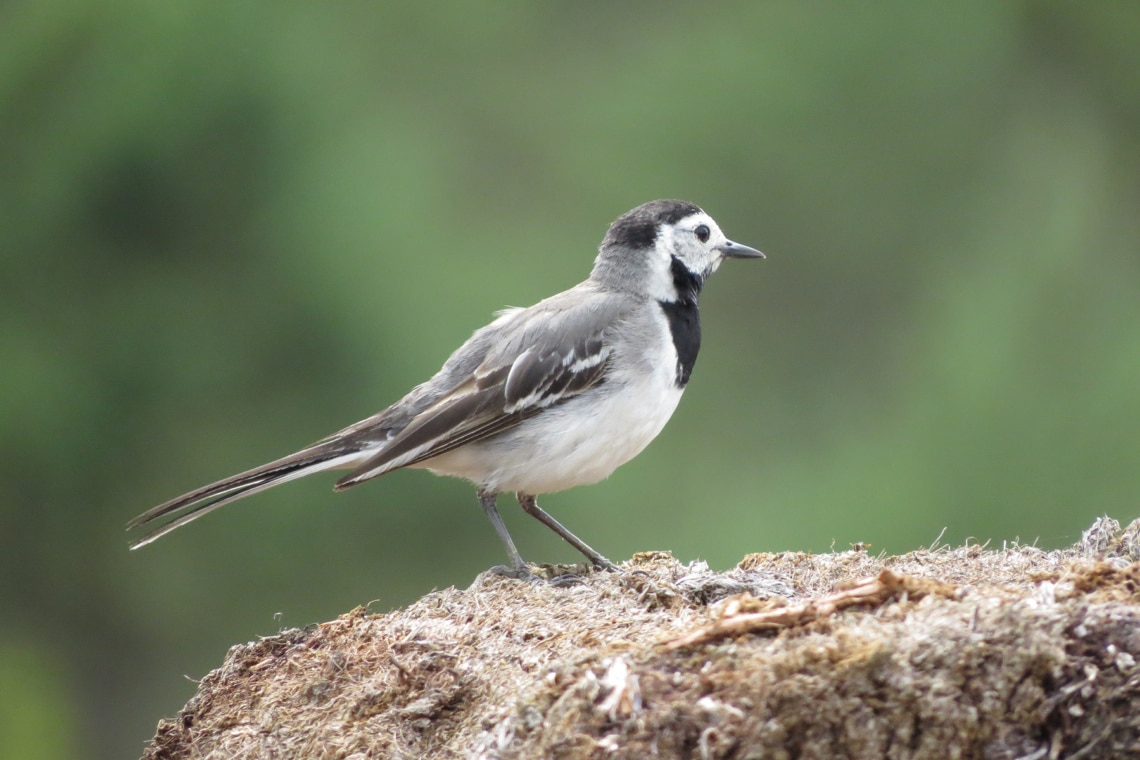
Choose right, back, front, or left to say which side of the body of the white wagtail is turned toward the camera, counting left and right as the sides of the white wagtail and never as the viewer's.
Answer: right
